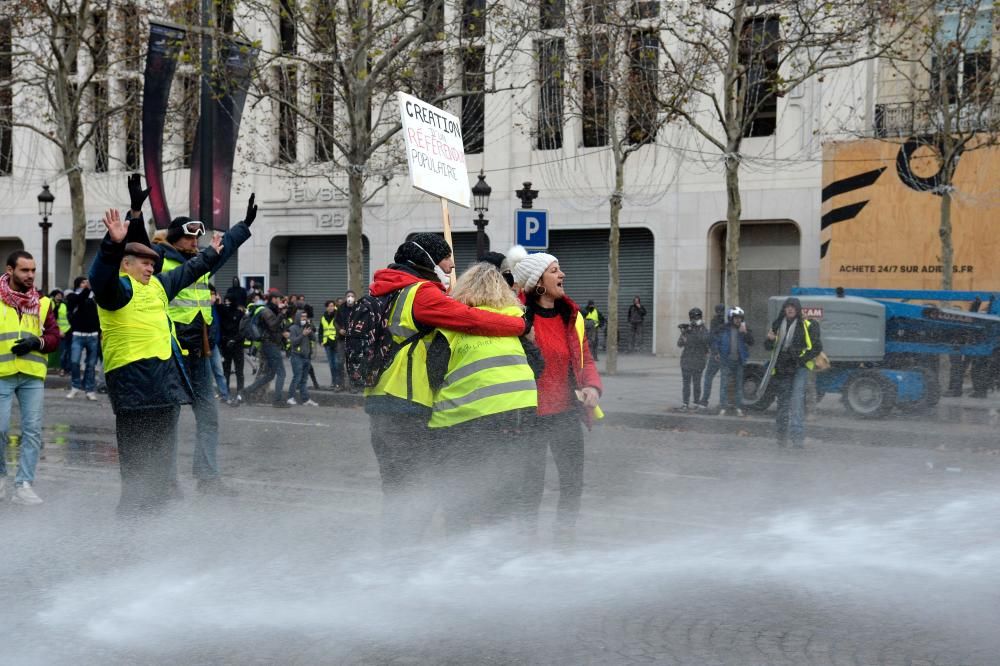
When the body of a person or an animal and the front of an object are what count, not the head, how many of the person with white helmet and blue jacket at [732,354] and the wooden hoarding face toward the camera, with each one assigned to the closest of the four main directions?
2

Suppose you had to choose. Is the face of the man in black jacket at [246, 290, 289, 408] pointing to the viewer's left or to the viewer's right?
to the viewer's right

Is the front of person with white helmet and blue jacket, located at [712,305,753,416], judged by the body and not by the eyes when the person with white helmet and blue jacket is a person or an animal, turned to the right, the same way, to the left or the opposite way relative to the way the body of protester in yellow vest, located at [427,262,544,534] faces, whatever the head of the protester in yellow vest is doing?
the opposite way

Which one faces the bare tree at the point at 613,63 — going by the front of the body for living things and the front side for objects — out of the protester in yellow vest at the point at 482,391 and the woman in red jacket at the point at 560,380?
the protester in yellow vest

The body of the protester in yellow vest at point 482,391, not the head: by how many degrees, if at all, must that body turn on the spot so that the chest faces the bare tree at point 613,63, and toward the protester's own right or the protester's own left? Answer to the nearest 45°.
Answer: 0° — they already face it

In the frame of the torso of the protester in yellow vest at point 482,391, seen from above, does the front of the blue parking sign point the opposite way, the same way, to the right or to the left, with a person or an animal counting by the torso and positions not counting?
the opposite way

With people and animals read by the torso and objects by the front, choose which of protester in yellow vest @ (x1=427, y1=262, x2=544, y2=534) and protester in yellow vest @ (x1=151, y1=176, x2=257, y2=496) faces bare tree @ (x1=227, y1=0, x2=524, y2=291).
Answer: protester in yellow vest @ (x1=427, y1=262, x2=544, y2=534)

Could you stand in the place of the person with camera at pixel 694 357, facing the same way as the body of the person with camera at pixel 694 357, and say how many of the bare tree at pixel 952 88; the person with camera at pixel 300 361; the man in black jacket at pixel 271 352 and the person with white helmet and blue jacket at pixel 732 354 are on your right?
2

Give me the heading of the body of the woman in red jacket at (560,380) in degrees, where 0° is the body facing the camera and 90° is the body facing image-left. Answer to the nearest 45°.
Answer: approximately 315°
